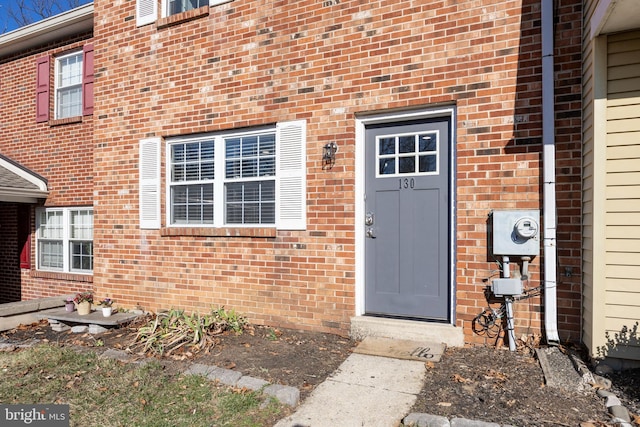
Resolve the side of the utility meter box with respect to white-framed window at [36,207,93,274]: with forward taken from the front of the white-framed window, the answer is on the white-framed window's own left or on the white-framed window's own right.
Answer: on the white-framed window's own left

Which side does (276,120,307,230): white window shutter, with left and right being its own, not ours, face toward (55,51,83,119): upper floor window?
right

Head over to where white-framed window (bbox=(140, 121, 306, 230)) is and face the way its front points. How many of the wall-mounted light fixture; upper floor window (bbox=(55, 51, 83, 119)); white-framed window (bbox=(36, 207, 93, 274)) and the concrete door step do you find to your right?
2

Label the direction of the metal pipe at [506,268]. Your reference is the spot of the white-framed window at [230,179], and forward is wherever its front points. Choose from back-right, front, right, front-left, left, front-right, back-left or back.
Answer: left

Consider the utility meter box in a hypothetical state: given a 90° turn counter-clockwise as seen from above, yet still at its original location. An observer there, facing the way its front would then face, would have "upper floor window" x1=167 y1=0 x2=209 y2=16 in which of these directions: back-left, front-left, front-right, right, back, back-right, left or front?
back

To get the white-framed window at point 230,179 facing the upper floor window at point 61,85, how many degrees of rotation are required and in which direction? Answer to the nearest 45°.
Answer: approximately 90° to its right

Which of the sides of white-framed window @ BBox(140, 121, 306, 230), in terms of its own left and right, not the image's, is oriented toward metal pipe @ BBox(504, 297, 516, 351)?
left

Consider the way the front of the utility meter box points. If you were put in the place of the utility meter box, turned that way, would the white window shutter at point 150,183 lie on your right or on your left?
on your right

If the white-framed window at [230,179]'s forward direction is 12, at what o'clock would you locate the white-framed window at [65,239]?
the white-framed window at [65,239] is roughly at 3 o'clock from the white-framed window at [230,179].

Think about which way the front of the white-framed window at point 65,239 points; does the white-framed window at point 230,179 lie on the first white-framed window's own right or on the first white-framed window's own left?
on the first white-framed window's own left

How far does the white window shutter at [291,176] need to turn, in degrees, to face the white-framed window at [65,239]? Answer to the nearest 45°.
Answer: approximately 90° to its right

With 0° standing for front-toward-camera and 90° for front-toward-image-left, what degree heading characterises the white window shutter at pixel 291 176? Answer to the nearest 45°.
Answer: approximately 45°

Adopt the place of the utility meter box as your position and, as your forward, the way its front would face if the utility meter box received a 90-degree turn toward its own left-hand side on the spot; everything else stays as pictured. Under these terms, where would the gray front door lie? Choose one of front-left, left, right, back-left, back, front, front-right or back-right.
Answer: back

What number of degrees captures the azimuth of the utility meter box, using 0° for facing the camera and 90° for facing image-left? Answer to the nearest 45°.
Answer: approximately 0°

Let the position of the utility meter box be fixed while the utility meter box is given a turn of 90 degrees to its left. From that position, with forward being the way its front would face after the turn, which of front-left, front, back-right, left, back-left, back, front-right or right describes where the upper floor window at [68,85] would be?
back
